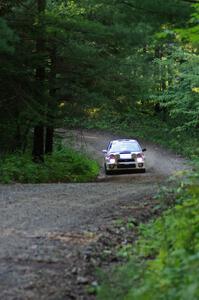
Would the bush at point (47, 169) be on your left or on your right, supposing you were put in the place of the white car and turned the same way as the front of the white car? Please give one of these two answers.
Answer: on your right

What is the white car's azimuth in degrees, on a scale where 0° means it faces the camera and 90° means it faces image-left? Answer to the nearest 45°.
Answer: approximately 0°
